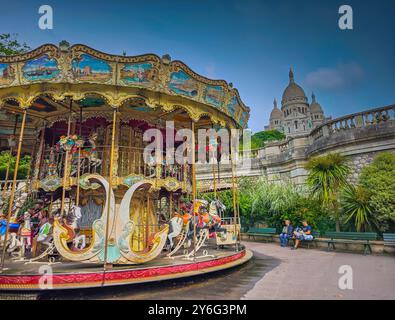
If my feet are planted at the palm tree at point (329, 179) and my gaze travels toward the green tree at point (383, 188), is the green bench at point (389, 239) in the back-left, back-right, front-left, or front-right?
front-right

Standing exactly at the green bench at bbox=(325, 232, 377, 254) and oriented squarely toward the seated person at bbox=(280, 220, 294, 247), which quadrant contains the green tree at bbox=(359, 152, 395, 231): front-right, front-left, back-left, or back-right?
back-right

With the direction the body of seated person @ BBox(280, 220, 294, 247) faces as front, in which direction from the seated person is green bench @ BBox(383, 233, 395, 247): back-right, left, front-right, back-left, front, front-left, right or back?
left

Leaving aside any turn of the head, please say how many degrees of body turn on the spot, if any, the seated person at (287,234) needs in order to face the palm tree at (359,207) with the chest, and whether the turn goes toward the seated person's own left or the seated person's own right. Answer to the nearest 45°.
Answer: approximately 90° to the seated person's own left

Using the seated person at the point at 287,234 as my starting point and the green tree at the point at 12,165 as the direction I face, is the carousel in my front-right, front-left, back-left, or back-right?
front-left

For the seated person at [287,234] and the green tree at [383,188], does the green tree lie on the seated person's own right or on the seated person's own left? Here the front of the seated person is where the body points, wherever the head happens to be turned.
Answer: on the seated person's own left

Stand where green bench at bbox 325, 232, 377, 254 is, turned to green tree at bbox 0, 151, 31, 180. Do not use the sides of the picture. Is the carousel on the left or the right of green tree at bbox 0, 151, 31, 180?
left

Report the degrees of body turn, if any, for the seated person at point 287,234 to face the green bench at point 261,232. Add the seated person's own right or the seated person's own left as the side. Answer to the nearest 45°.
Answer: approximately 90° to the seated person's own right
